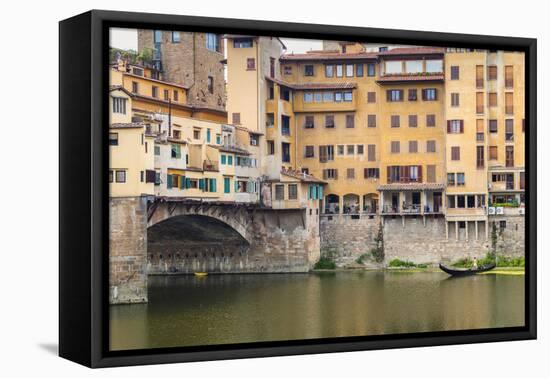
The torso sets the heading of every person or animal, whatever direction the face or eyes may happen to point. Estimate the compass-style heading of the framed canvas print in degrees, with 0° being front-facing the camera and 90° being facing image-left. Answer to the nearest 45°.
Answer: approximately 315°
